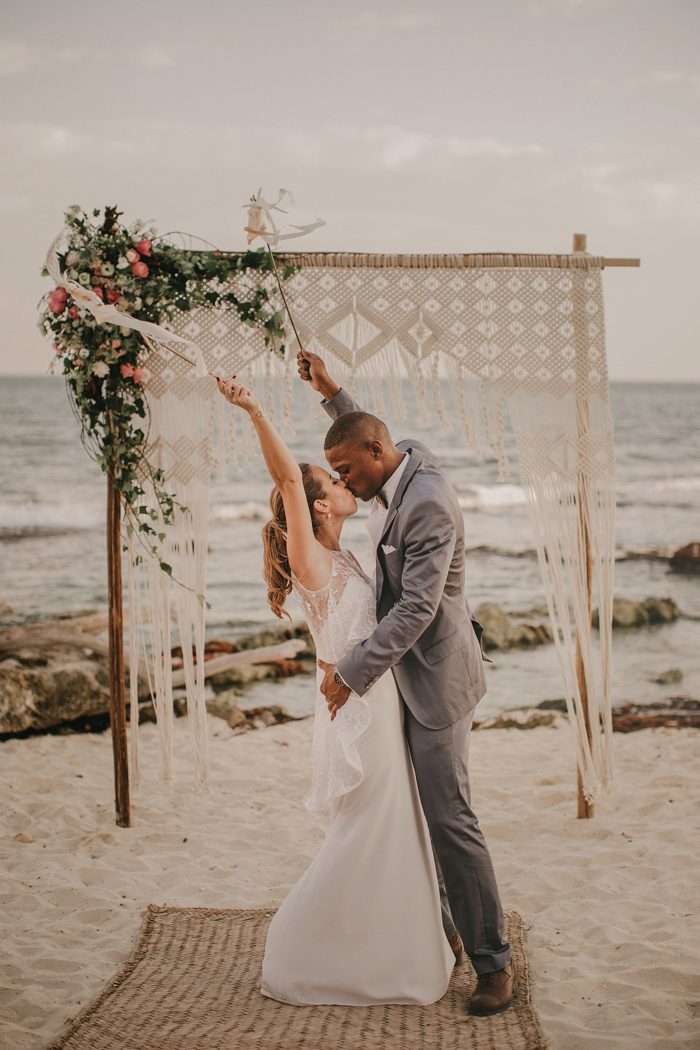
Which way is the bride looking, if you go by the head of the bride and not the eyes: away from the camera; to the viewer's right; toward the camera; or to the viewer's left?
to the viewer's right

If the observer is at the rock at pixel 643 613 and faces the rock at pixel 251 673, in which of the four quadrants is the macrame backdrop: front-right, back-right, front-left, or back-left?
front-left

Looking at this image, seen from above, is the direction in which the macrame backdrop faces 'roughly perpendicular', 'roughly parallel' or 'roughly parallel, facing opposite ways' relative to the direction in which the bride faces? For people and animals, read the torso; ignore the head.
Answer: roughly perpendicular

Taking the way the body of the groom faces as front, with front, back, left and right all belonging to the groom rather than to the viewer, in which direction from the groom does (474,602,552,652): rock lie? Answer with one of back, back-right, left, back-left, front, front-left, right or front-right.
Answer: right

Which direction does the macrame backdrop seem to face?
toward the camera

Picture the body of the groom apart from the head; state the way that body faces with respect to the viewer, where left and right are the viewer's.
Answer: facing to the left of the viewer

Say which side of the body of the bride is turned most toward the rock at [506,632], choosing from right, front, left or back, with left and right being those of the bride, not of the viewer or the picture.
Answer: left

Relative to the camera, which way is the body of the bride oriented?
to the viewer's right

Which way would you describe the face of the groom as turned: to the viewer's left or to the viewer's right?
to the viewer's left

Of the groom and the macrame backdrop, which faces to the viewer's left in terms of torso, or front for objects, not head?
the groom

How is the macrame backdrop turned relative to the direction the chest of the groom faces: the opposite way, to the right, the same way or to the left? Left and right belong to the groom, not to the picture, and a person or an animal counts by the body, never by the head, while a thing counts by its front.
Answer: to the left

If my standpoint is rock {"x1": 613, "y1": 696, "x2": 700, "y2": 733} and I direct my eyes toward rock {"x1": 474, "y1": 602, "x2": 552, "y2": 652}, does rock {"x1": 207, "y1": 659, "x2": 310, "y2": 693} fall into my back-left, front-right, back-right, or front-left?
front-left

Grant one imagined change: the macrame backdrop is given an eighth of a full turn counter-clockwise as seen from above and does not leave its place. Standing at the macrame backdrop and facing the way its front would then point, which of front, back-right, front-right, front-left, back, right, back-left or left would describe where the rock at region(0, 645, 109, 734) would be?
back

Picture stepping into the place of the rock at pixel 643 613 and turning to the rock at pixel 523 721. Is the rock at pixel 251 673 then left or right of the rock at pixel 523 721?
right
